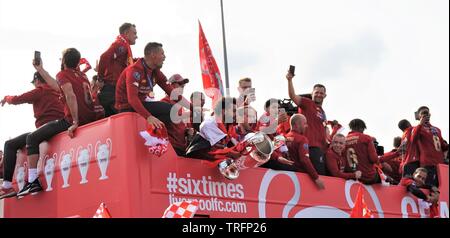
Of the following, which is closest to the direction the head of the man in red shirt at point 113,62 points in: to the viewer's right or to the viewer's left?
to the viewer's right

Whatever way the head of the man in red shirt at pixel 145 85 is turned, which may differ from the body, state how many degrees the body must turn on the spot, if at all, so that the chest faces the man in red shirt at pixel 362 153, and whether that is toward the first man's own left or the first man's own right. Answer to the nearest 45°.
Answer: approximately 90° to the first man's own left

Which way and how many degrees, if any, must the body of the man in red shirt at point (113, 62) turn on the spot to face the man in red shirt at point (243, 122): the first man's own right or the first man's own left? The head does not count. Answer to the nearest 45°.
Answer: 0° — they already face them
